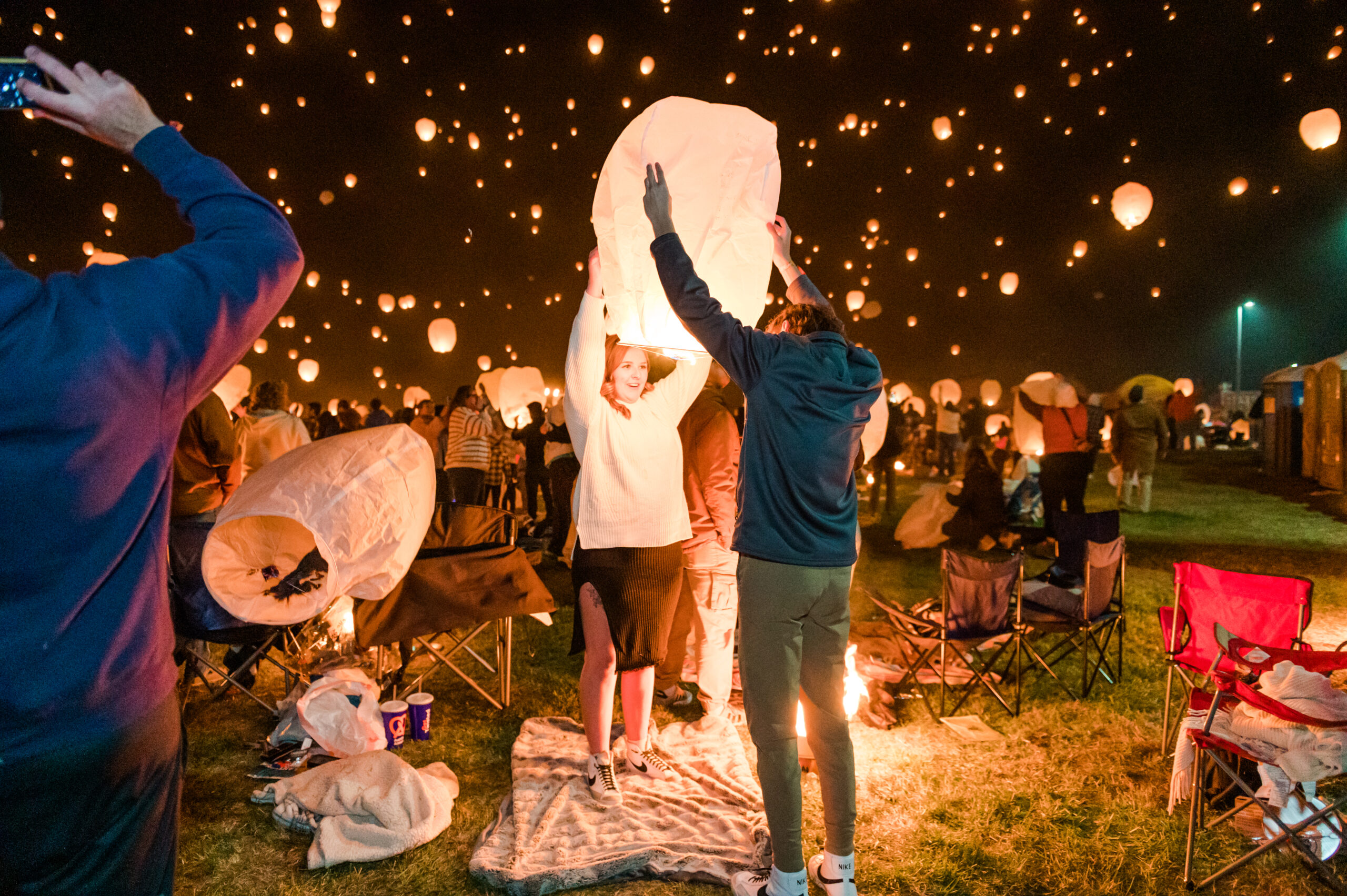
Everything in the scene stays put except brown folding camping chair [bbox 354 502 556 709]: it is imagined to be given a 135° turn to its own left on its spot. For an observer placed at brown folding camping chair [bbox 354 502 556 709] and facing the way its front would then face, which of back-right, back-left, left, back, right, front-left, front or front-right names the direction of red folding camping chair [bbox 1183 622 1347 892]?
front-left

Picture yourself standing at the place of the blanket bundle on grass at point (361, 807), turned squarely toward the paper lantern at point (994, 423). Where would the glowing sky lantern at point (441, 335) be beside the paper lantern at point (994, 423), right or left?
left

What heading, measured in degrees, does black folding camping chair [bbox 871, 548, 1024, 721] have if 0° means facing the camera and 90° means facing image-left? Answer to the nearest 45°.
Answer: approximately 135°

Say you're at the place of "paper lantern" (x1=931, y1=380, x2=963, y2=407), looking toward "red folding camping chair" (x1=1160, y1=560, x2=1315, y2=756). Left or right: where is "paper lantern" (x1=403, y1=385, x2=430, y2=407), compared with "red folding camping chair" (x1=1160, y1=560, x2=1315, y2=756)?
right

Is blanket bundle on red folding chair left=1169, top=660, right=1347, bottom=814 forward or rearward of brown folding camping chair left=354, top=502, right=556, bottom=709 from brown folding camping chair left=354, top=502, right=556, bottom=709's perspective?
rearward

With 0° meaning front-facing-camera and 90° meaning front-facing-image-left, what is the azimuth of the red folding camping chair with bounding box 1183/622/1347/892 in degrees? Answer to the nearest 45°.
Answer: approximately 90°

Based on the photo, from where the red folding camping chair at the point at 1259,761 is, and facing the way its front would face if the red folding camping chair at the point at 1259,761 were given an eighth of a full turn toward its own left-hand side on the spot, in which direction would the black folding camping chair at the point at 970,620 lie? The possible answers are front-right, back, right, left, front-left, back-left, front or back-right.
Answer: right

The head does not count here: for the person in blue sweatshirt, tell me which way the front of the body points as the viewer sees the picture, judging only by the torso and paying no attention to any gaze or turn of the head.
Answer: away from the camera

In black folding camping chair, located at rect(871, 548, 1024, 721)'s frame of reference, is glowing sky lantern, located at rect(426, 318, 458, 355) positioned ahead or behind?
ahead

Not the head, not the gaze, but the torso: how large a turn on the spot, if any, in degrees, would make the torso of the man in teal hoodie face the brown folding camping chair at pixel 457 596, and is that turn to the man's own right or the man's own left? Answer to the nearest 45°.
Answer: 0° — they already face it

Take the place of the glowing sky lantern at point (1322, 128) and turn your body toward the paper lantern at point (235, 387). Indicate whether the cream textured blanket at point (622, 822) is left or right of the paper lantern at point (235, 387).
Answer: left

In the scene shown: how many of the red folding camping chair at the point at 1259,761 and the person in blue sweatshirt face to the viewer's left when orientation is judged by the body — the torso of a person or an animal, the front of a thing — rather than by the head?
1

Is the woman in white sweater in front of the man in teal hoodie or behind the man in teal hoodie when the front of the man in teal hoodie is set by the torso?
in front
